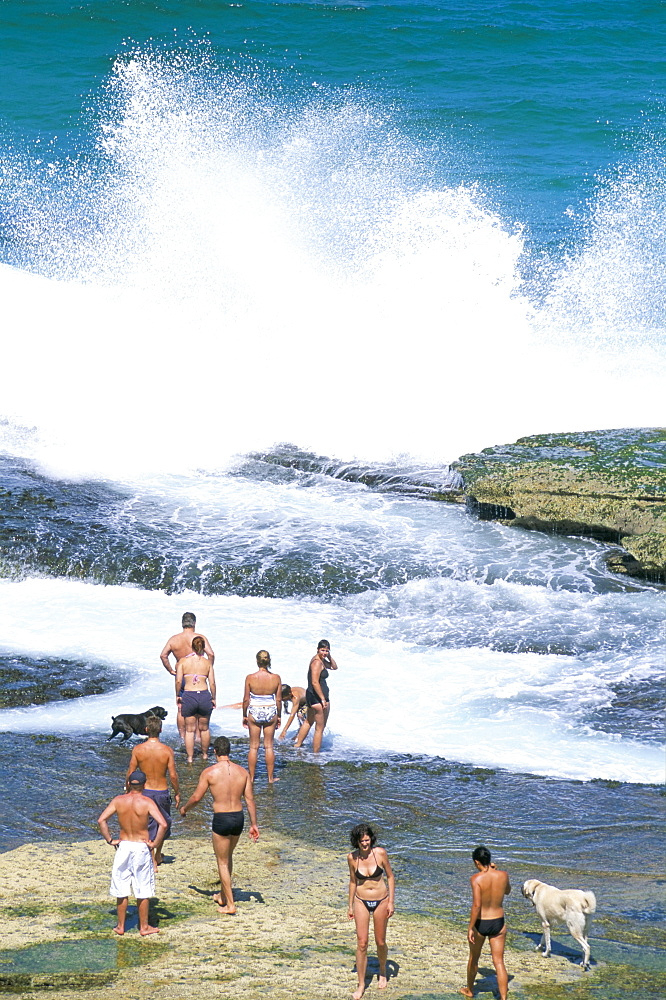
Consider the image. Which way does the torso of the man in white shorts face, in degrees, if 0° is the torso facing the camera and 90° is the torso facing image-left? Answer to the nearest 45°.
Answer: approximately 180°

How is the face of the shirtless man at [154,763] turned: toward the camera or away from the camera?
away from the camera

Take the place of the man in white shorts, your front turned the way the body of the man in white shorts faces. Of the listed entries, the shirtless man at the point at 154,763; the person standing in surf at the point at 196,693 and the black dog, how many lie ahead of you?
3

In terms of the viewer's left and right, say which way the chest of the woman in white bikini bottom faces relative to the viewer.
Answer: facing away from the viewer

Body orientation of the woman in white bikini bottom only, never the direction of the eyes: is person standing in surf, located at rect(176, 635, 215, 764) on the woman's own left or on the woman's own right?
on the woman's own left

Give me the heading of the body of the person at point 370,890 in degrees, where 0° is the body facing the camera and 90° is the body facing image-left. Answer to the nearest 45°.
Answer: approximately 0°

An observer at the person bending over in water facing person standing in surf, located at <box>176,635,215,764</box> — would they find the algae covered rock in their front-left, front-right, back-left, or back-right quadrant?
back-right

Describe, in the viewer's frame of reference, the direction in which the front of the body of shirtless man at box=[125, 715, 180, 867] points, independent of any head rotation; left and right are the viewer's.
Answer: facing away from the viewer

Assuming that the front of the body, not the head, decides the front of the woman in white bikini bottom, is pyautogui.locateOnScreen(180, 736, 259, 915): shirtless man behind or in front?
behind

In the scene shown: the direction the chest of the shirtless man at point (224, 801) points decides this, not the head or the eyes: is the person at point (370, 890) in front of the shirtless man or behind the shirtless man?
behind

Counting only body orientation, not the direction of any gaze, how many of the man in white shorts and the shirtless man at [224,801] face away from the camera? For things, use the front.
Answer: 2

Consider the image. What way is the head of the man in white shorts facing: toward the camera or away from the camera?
away from the camera
